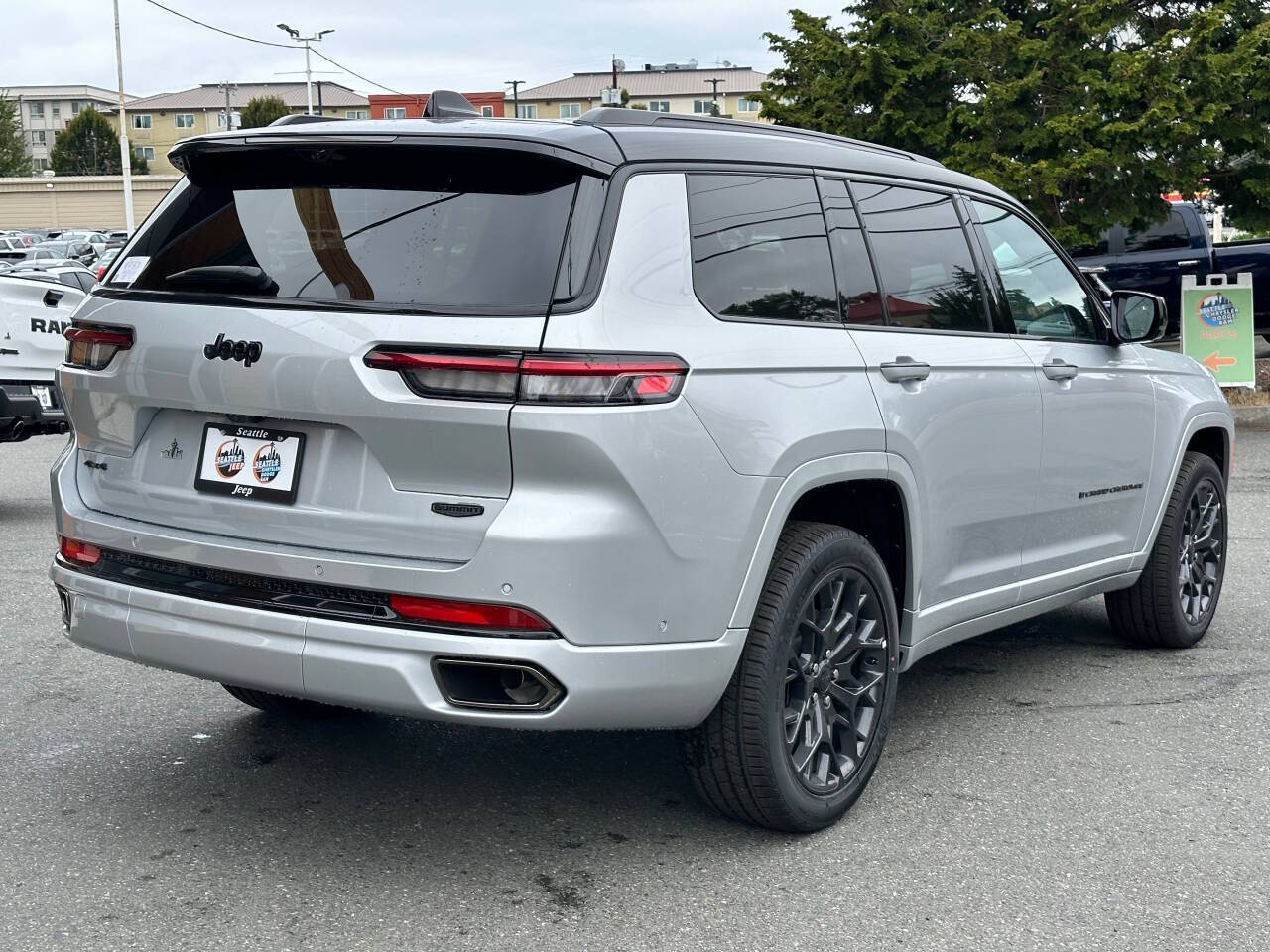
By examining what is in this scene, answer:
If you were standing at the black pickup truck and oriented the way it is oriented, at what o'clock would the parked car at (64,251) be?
The parked car is roughly at 1 o'clock from the black pickup truck.

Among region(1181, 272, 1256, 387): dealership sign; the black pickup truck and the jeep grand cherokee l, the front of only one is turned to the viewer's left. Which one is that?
the black pickup truck

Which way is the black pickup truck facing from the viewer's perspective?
to the viewer's left

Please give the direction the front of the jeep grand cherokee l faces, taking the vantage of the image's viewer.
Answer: facing away from the viewer and to the right of the viewer

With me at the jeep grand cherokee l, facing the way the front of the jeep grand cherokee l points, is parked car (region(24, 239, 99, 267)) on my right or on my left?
on my left

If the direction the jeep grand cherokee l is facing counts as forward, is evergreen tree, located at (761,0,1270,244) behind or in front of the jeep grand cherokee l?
in front

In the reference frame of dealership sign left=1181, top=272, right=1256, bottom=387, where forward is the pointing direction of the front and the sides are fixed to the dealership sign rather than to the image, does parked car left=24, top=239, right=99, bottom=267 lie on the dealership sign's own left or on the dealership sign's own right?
on the dealership sign's own right

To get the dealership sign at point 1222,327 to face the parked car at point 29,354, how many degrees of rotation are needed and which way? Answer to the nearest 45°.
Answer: approximately 45° to its right

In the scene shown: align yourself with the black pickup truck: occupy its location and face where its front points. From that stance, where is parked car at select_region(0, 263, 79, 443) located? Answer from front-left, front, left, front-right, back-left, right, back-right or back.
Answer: front-left

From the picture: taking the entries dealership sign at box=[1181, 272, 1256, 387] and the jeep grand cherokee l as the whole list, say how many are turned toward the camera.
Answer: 1

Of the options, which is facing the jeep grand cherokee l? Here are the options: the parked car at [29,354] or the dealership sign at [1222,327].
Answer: the dealership sign

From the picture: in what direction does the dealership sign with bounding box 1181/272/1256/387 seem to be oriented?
toward the camera

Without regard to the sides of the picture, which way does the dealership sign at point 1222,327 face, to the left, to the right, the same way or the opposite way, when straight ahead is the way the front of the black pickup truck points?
to the left

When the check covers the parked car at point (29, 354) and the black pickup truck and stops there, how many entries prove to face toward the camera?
0

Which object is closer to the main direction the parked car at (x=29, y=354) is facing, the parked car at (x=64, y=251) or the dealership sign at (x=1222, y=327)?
the parked car

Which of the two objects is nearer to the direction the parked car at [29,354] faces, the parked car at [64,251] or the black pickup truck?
the parked car

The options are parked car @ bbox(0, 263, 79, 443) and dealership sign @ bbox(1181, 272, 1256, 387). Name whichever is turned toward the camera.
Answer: the dealership sign

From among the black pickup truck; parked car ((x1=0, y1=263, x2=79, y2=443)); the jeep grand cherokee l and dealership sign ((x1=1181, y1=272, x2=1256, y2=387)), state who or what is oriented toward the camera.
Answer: the dealership sign
